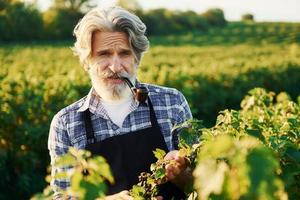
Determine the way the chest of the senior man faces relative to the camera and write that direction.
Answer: toward the camera

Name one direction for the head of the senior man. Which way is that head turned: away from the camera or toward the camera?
toward the camera
